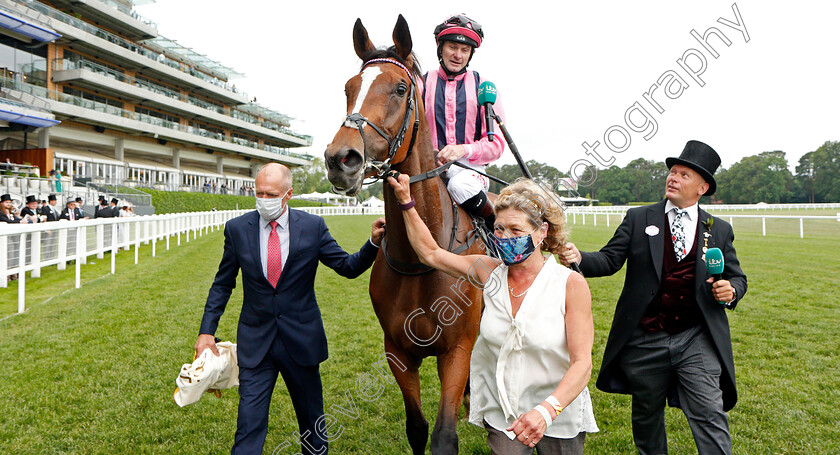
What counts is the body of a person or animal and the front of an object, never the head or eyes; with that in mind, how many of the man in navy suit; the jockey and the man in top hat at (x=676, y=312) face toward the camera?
3

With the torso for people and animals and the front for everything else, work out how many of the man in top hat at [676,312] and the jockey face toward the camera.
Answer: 2

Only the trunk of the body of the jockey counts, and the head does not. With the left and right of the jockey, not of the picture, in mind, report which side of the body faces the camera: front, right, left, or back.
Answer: front

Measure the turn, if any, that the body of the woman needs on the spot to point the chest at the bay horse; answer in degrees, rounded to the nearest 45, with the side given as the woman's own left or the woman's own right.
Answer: approximately 90° to the woman's own right

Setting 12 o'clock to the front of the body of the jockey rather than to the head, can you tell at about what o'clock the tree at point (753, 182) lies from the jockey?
The tree is roughly at 7 o'clock from the jockey.

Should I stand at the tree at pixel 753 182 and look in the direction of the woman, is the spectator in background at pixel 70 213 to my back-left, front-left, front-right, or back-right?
front-right

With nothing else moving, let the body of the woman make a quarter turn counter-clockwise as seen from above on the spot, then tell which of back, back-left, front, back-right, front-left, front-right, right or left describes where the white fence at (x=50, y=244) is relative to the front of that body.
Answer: back

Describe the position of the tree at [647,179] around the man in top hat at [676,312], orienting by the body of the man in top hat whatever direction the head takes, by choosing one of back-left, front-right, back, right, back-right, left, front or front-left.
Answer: back

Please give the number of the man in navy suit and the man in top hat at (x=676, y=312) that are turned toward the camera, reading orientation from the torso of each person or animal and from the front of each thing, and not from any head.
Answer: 2

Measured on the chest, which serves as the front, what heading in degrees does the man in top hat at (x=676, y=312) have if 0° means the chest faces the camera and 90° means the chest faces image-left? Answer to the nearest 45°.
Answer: approximately 0°

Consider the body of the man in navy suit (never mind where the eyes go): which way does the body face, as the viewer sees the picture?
toward the camera
